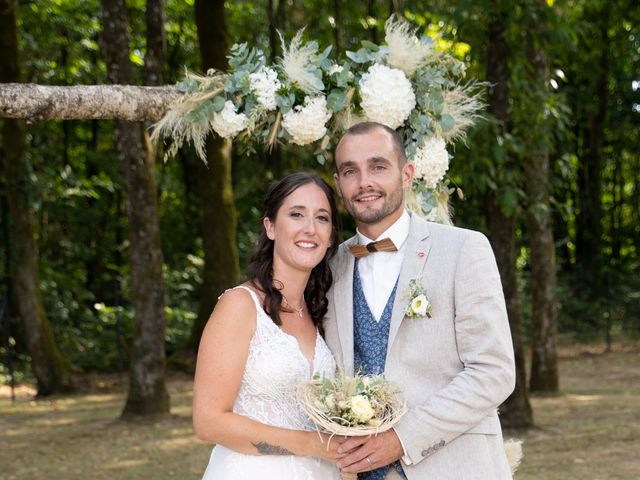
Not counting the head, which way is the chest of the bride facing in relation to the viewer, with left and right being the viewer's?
facing the viewer and to the right of the viewer

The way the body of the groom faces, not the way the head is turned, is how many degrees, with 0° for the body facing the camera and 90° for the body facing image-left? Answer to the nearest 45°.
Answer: approximately 45°

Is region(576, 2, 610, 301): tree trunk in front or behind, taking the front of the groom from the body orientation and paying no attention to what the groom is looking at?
behind

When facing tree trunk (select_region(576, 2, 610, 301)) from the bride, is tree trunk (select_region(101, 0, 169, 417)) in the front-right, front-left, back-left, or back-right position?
front-left

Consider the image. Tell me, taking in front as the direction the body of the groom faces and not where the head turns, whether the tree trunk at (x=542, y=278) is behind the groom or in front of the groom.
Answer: behind

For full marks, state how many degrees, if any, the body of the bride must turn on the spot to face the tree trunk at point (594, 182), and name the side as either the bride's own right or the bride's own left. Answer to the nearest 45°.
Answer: approximately 90° to the bride's own left

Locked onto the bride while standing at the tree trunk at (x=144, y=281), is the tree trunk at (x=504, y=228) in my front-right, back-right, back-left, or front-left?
front-left

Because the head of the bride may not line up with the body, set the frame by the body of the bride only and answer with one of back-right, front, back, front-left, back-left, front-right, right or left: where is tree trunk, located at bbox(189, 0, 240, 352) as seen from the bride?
back-left

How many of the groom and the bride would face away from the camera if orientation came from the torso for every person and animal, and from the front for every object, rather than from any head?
0

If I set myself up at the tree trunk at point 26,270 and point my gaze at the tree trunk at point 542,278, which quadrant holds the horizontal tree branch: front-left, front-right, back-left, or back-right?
front-right

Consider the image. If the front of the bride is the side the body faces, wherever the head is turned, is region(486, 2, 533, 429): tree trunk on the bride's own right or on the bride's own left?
on the bride's own left

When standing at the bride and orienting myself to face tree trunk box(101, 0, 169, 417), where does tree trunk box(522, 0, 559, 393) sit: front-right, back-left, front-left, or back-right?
front-right
